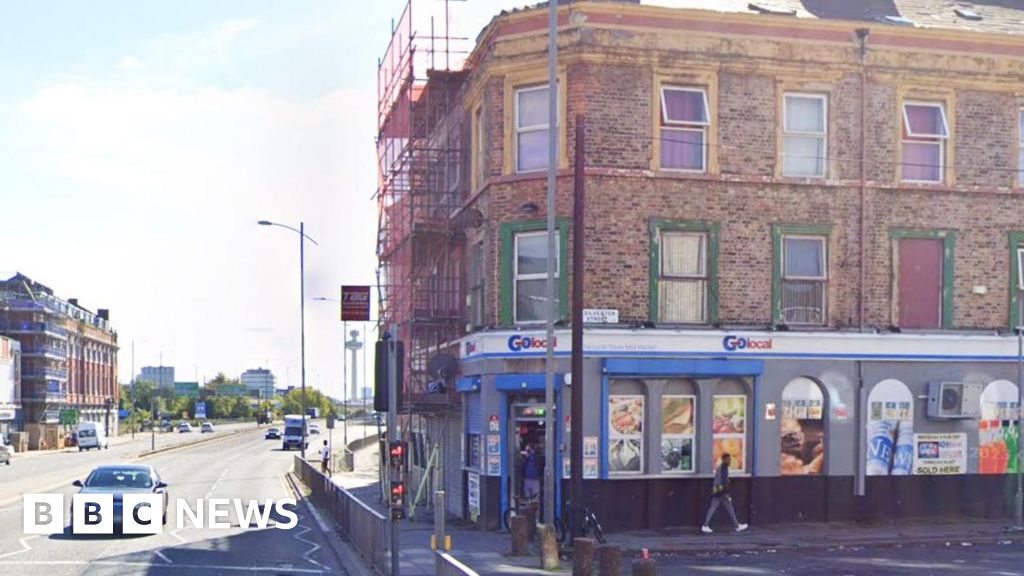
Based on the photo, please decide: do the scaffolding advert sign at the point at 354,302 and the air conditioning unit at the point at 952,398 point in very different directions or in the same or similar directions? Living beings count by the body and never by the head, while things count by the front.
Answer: same or similar directions

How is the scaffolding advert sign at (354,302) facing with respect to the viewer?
toward the camera

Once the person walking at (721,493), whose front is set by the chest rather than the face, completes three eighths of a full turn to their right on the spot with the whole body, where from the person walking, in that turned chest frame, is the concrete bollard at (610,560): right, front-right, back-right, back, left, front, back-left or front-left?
front-left

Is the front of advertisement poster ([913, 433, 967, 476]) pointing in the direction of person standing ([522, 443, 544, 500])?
no

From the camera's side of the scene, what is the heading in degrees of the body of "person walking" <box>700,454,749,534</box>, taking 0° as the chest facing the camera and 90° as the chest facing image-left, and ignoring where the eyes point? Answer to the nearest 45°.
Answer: approximately 270°

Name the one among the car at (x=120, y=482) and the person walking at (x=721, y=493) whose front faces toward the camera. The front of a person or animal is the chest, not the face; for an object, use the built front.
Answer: the car

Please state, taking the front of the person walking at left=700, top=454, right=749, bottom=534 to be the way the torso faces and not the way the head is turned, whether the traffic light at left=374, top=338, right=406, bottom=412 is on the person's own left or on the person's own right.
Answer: on the person's own right

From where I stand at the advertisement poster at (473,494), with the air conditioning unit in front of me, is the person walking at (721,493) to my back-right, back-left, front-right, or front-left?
front-right

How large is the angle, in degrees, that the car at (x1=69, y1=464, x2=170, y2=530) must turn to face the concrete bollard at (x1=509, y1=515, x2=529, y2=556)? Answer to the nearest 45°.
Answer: approximately 45° to its left

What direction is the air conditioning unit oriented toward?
toward the camera
